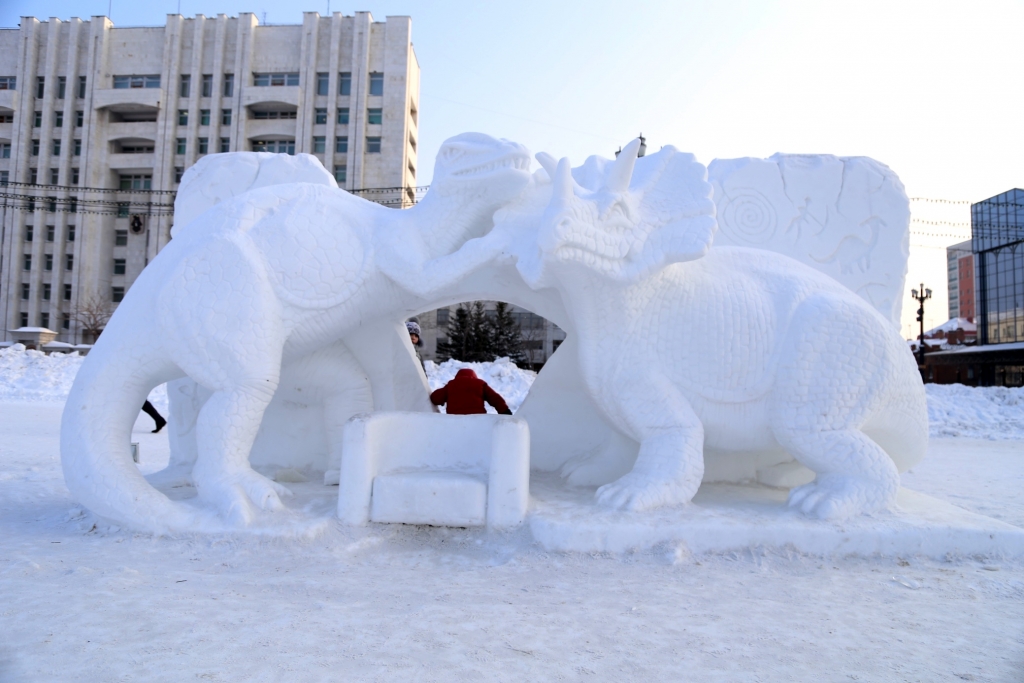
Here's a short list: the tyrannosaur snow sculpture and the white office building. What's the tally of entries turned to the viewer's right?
1

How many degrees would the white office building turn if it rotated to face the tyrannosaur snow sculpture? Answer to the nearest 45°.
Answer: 0° — it already faces it

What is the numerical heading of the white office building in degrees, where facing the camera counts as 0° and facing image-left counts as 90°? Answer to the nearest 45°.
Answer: approximately 0°

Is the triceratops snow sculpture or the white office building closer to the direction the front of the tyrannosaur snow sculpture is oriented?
the triceratops snow sculpture

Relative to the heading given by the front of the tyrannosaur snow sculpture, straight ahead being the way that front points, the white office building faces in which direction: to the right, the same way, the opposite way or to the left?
to the right

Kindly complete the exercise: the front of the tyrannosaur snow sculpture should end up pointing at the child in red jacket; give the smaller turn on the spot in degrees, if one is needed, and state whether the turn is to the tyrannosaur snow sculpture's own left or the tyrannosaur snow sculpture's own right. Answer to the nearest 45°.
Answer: approximately 45° to the tyrannosaur snow sculpture's own left

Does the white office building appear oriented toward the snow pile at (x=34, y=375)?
yes

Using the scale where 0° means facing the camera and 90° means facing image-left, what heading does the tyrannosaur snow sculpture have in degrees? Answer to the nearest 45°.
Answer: approximately 270°

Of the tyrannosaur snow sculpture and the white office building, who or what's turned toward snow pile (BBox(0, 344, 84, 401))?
the white office building
